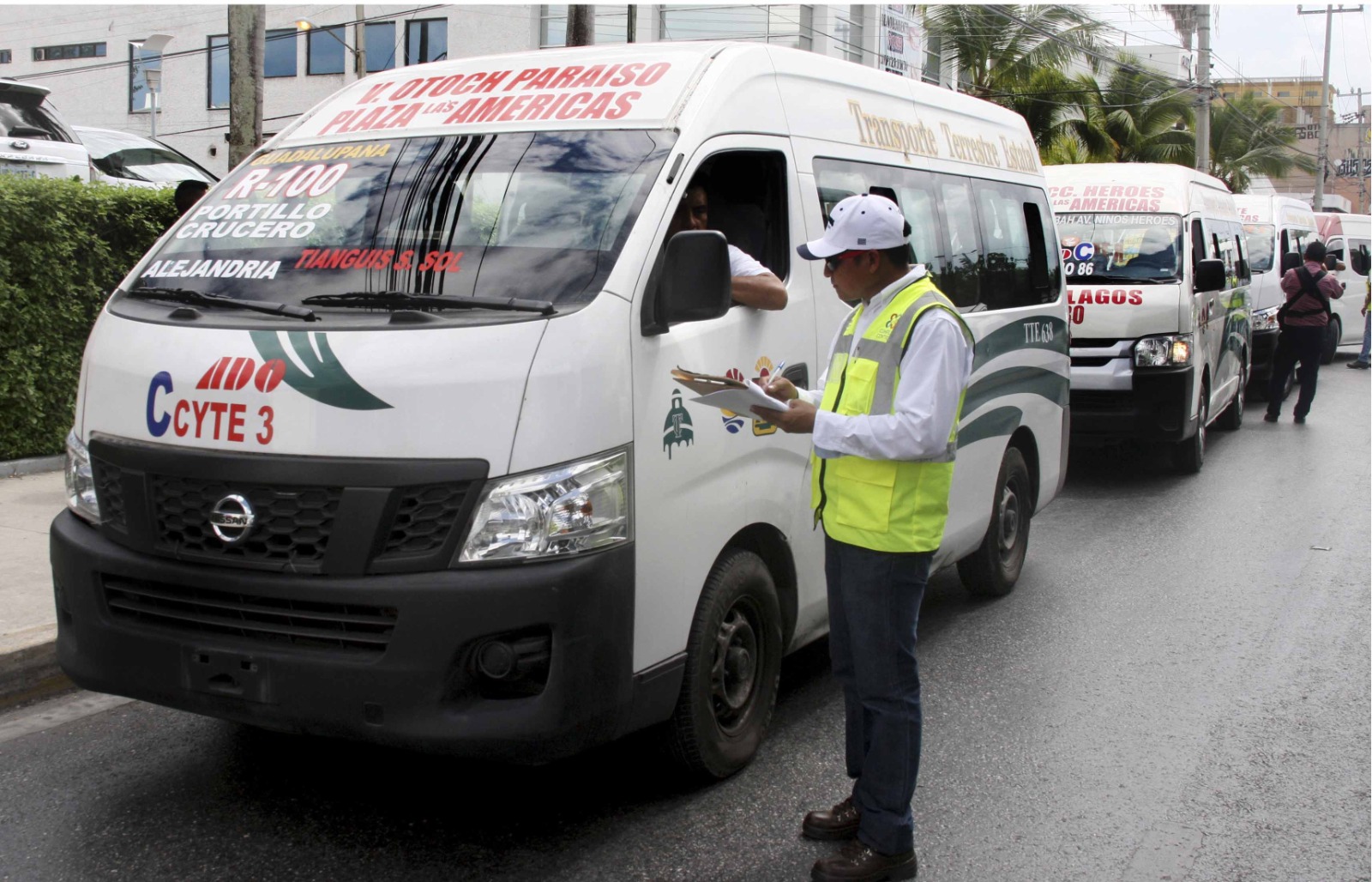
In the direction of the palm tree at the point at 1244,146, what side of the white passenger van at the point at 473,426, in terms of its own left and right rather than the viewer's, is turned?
back

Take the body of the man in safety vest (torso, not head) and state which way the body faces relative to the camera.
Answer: to the viewer's left

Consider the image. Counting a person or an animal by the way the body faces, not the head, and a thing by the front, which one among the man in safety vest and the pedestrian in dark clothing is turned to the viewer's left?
the man in safety vest

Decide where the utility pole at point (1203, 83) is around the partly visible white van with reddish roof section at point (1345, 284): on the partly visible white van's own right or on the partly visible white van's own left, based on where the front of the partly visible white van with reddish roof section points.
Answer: on the partly visible white van's own right

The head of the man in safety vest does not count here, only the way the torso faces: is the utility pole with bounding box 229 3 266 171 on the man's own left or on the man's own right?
on the man's own right

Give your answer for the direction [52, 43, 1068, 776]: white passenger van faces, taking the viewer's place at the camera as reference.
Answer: facing the viewer and to the left of the viewer

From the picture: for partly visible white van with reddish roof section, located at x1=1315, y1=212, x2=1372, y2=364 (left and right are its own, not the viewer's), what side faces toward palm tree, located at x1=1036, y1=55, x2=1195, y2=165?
right
